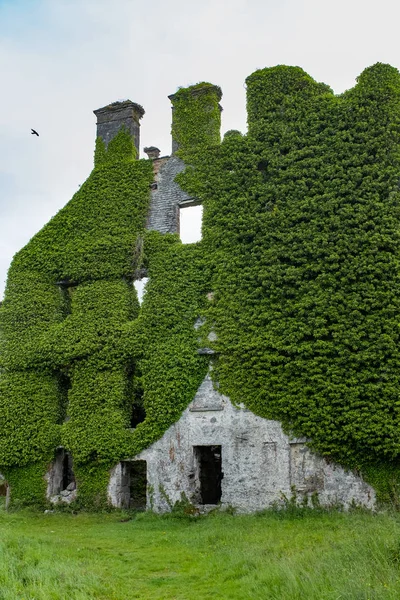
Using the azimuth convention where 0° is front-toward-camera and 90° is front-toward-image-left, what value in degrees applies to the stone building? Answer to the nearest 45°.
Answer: approximately 0°
